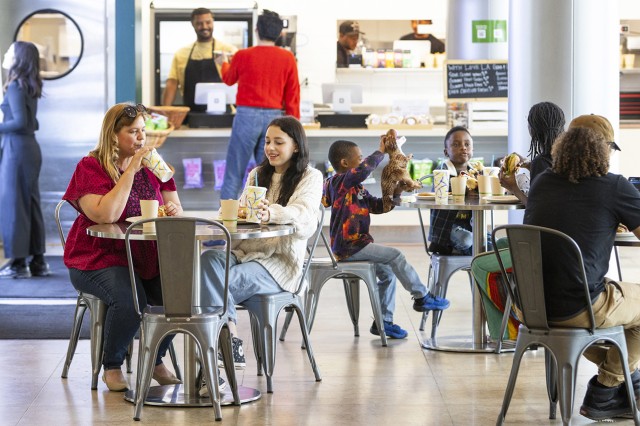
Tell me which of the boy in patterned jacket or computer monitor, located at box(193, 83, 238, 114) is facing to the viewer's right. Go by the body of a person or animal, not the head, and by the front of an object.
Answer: the boy in patterned jacket

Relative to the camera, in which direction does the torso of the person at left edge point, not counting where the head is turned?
to the viewer's left

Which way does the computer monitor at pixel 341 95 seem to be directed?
away from the camera

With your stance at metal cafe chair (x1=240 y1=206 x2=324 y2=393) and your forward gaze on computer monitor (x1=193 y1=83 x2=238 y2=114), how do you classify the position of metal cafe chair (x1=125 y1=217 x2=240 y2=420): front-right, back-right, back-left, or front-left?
back-left

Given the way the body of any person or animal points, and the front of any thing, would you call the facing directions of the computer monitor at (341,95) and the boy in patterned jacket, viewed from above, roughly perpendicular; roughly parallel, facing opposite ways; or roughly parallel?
roughly perpendicular

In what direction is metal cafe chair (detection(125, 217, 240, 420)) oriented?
away from the camera

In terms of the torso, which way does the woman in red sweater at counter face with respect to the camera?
away from the camera

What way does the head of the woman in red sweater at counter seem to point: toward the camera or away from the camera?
away from the camera

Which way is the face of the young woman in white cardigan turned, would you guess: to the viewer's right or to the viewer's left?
to the viewer's left

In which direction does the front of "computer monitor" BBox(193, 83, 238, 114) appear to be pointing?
away from the camera
